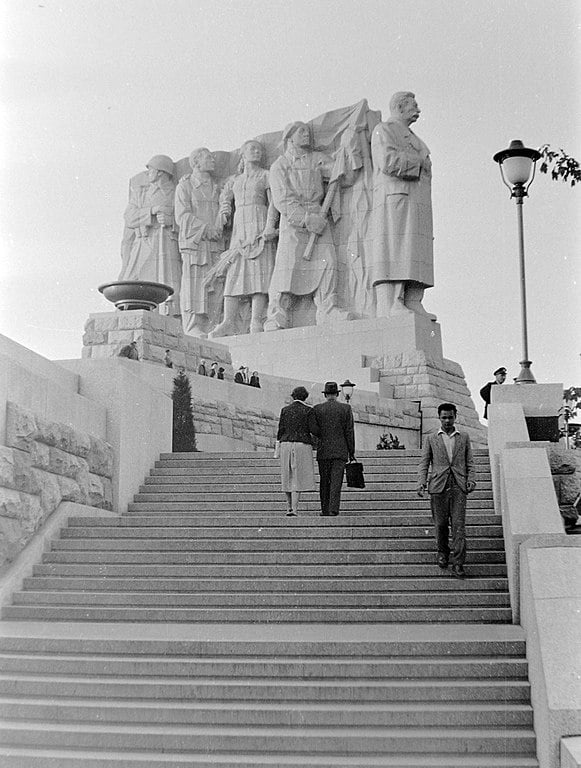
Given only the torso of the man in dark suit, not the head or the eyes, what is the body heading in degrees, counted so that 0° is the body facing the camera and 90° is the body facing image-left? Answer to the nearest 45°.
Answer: approximately 180°

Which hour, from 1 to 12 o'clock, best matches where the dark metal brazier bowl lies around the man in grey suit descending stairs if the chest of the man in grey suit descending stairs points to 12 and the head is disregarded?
The dark metal brazier bowl is roughly at 5 o'clock from the man in grey suit descending stairs.

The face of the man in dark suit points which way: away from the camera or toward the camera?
away from the camera

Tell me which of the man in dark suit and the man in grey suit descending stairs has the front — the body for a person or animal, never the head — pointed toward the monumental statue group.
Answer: the man in dark suit

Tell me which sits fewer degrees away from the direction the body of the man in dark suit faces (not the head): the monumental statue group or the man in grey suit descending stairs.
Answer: the monumental statue group

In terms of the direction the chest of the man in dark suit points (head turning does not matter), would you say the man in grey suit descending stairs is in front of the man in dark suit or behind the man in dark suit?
behind

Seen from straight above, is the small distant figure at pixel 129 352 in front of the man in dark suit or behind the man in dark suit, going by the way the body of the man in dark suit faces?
in front

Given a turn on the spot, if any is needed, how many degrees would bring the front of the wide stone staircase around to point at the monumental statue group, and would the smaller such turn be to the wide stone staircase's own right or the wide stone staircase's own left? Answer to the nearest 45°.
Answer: approximately 180°

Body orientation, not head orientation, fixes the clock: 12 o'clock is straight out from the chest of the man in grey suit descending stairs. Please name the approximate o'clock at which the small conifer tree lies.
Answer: The small conifer tree is roughly at 5 o'clock from the man in grey suit descending stairs.

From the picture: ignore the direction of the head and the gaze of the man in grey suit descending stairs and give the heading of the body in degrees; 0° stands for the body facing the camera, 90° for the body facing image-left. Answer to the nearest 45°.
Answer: approximately 0°

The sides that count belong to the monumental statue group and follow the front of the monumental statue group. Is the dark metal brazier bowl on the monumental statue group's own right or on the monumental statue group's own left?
on the monumental statue group's own right

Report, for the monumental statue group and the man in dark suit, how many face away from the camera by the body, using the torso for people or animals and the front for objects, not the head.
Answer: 1
